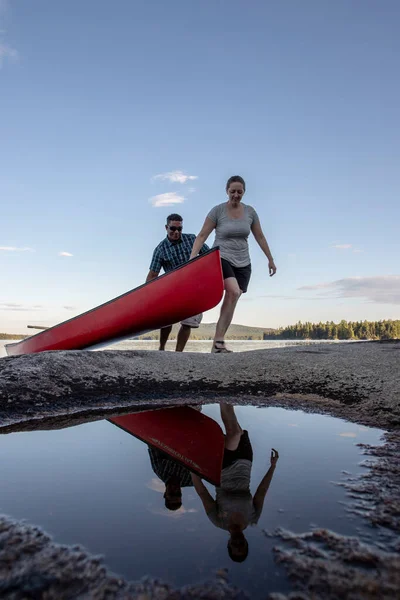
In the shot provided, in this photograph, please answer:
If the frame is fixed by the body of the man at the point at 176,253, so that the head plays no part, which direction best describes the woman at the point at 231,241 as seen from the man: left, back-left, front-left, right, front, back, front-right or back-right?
front-left

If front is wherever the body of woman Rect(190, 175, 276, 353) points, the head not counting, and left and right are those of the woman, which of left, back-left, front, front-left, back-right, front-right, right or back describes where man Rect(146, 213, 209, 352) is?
back-right

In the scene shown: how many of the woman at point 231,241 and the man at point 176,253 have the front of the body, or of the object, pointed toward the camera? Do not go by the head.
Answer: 2

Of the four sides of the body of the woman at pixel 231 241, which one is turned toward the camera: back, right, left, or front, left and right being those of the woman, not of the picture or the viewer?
front

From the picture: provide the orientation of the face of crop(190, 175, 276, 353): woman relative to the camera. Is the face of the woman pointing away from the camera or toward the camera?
toward the camera

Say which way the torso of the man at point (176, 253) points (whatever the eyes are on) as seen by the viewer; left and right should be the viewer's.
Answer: facing the viewer
